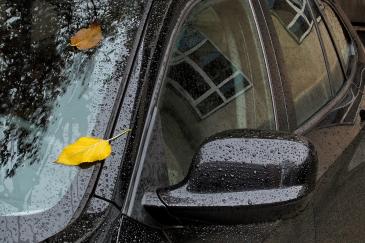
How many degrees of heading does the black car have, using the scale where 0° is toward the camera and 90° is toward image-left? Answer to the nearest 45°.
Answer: approximately 45°
